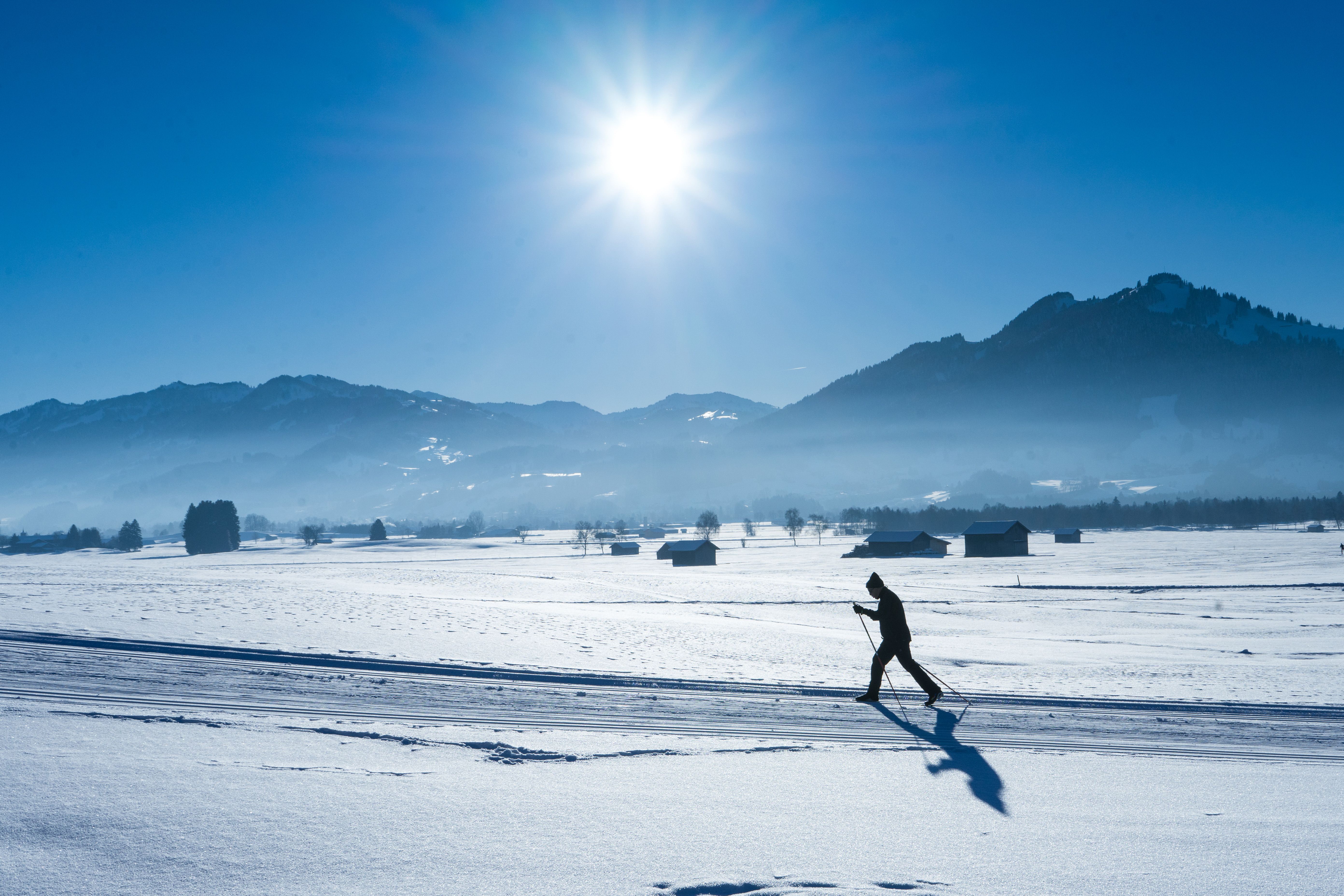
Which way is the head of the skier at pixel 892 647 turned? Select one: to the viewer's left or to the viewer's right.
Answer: to the viewer's left

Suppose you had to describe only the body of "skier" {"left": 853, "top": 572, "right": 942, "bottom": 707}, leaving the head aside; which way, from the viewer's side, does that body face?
to the viewer's left
